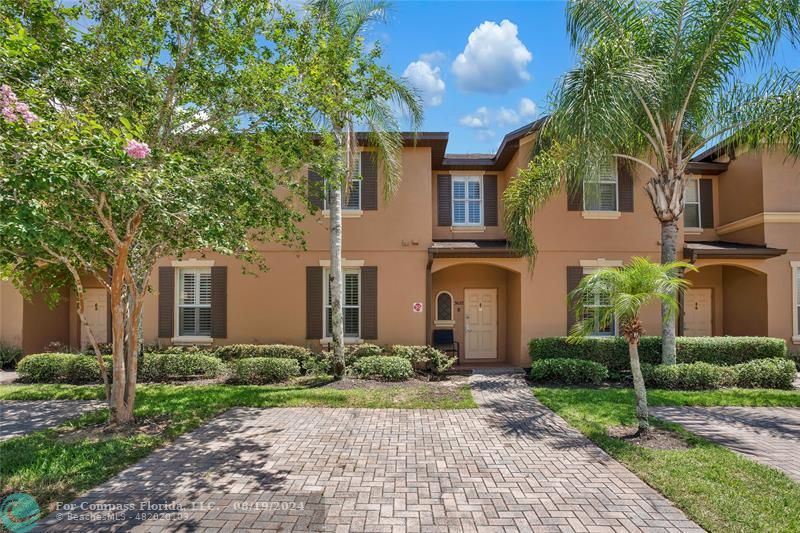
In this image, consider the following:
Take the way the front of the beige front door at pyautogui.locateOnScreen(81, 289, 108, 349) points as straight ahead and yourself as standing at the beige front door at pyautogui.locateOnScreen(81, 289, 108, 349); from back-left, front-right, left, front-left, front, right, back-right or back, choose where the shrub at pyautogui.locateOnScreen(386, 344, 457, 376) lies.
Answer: front-left

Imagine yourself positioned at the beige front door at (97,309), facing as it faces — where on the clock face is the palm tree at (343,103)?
The palm tree is roughly at 11 o'clock from the beige front door.

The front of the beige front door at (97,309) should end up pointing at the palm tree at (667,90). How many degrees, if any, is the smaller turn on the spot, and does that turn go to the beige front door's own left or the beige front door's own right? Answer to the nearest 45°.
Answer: approximately 45° to the beige front door's own left

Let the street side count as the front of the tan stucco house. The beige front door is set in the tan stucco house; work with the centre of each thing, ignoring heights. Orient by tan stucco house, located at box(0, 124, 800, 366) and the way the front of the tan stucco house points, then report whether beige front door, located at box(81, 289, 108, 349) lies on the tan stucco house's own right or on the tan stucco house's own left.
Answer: on the tan stucco house's own right

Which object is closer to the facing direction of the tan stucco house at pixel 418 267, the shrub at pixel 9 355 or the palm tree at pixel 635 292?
the palm tree

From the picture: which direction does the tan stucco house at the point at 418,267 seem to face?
toward the camera

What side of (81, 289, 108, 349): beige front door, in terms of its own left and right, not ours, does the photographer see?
front

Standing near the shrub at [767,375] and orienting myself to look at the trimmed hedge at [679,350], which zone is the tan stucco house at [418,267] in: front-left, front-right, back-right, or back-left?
front-left

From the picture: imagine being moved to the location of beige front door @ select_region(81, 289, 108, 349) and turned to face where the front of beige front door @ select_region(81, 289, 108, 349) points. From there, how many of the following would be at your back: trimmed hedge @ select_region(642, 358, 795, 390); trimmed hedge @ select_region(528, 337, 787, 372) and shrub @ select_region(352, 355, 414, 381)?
0

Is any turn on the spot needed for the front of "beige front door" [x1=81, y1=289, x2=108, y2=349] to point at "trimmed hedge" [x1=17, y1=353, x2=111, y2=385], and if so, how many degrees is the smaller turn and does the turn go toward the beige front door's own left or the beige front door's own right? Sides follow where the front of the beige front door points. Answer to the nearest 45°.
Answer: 0° — it already faces it

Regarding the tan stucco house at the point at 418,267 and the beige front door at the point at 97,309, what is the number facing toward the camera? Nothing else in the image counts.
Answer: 2
